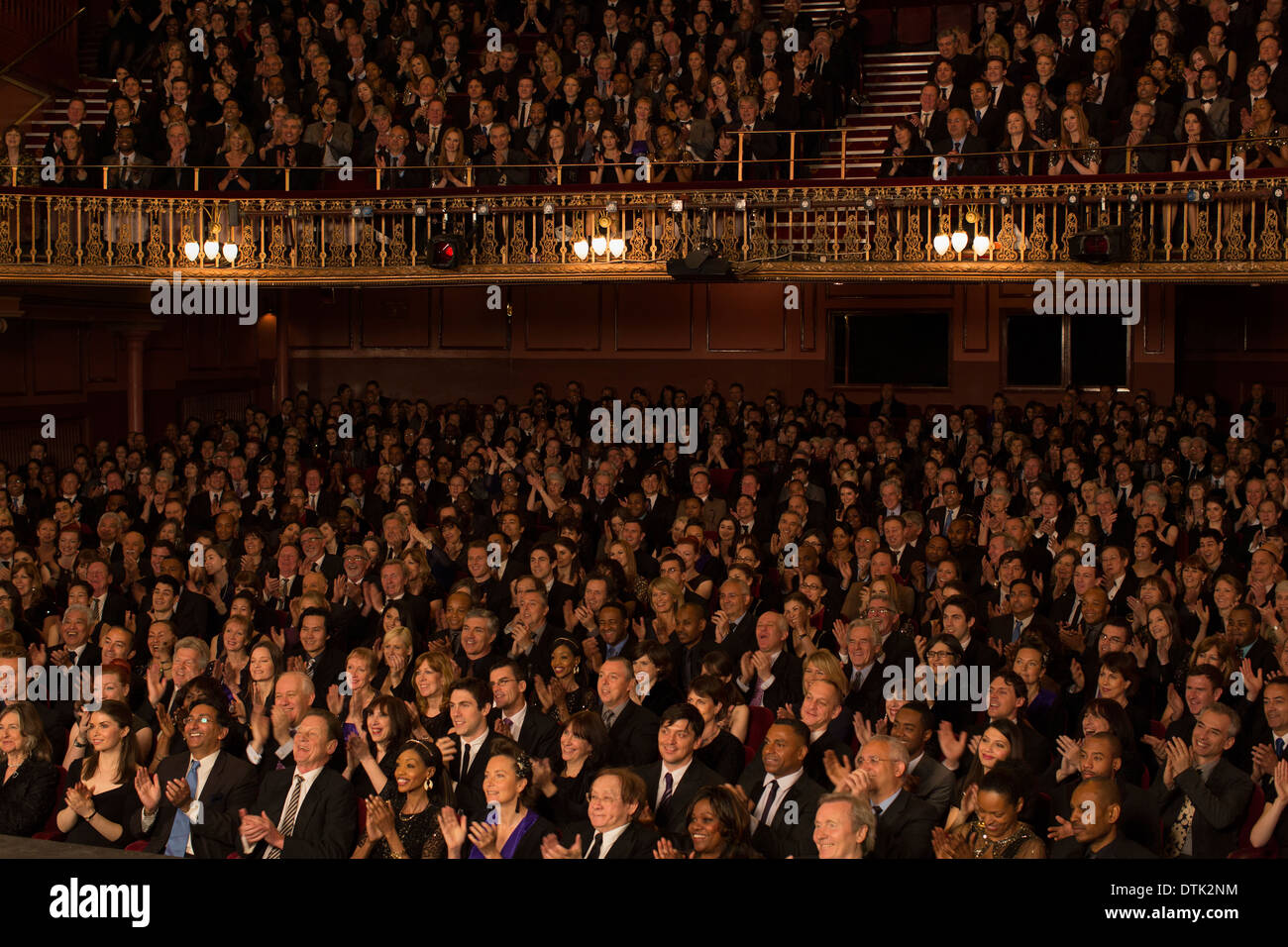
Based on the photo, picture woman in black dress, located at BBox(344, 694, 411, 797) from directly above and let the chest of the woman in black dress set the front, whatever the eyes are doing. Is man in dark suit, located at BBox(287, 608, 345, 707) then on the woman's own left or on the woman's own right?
on the woman's own right

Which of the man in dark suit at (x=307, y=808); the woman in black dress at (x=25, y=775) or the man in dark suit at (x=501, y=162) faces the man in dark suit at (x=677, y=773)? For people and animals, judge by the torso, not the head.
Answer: the man in dark suit at (x=501, y=162)

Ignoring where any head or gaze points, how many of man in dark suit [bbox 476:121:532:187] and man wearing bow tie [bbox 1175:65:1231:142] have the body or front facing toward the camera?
2

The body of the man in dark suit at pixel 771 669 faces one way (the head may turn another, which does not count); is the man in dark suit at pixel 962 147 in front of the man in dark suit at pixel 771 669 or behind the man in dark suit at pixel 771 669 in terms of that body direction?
behind

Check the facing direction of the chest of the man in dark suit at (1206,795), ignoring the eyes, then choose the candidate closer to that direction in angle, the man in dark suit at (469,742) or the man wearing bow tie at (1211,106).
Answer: the man in dark suit

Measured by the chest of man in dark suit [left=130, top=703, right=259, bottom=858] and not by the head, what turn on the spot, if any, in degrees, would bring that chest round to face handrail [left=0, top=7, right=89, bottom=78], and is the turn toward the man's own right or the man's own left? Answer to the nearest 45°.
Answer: approximately 135° to the man's own right

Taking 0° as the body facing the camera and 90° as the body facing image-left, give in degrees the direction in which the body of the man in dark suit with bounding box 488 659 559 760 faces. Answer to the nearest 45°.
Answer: approximately 45°

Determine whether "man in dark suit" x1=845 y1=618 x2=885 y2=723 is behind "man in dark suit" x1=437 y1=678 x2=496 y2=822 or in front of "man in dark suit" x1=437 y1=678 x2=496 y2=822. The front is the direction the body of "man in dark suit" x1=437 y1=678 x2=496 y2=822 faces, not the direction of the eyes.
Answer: behind
